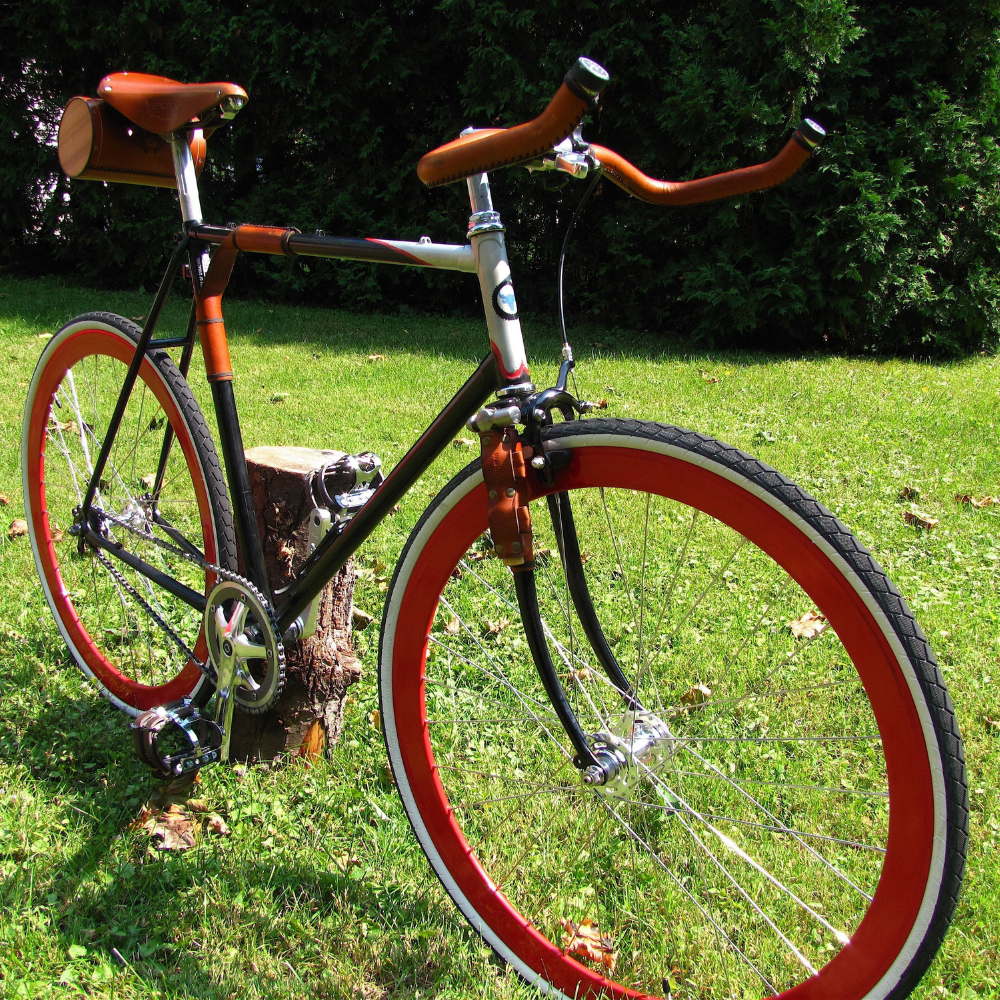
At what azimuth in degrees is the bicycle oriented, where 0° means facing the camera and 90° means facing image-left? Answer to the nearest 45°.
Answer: approximately 315°

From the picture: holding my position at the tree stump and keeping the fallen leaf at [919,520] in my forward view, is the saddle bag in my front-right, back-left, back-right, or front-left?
back-left

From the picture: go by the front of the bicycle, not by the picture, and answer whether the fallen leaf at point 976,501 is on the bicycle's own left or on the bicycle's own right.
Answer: on the bicycle's own left
